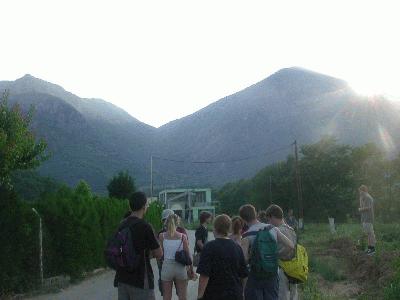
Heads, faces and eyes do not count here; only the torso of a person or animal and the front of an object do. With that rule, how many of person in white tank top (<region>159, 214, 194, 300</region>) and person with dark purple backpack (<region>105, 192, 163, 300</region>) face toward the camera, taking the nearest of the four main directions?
0

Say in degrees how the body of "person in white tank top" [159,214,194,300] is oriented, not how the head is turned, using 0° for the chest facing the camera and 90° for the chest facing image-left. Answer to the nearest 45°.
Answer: approximately 180°

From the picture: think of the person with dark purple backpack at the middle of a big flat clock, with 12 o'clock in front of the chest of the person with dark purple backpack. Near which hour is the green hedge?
The green hedge is roughly at 10 o'clock from the person with dark purple backpack.

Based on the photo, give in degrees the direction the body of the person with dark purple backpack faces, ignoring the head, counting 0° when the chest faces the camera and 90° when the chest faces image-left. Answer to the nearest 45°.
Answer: approximately 225°

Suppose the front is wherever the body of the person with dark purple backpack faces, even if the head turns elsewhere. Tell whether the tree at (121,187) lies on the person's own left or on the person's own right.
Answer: on the person's own left
